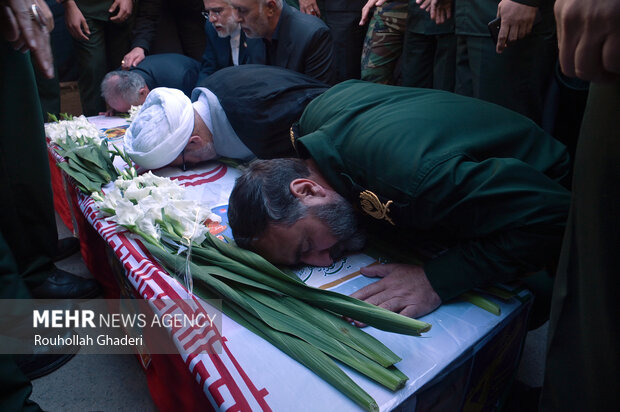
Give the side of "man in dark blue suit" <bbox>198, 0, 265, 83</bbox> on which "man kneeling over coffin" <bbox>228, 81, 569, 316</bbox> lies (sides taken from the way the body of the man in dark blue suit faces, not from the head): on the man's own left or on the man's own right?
on the man's own left

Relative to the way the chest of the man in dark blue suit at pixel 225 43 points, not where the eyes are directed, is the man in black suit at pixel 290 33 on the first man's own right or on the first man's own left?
on the first man's own left

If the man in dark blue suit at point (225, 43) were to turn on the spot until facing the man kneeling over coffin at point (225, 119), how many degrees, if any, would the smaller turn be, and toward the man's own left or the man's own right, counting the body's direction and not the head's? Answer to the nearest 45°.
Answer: approximately 45° to the man's own left

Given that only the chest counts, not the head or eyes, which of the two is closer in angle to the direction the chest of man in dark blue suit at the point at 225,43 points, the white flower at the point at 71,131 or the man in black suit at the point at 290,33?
the white flower

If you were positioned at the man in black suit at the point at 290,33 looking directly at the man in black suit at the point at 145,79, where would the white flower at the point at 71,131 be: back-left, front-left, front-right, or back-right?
front-left

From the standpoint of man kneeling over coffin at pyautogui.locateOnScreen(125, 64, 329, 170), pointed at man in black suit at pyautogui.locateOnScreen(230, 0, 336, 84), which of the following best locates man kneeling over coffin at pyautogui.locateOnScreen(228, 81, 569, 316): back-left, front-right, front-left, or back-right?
back-right

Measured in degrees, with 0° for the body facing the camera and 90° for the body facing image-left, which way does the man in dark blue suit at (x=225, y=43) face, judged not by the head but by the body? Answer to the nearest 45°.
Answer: approximately 45°

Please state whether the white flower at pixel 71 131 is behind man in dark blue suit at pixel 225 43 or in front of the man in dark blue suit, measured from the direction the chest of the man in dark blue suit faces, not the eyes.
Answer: in front
